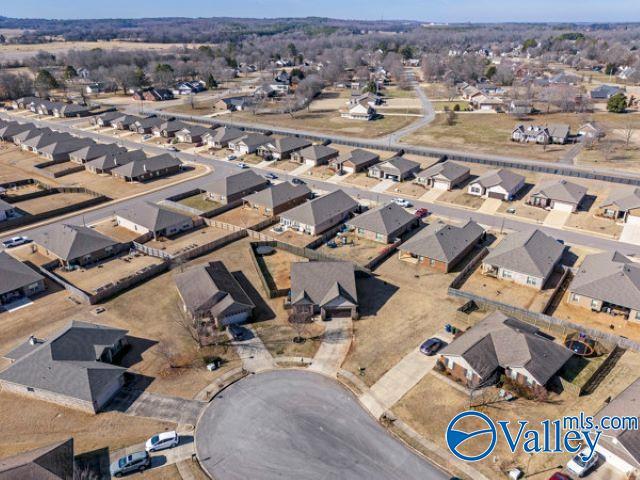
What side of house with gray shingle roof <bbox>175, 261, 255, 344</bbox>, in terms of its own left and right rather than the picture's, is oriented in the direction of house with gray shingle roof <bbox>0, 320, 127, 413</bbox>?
right

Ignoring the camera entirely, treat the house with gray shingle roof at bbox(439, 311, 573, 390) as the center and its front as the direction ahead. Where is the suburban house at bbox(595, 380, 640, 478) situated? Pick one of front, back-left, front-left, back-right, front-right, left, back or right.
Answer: left

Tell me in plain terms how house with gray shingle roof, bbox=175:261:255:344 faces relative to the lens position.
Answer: facing the viewer and to the right of the viewer

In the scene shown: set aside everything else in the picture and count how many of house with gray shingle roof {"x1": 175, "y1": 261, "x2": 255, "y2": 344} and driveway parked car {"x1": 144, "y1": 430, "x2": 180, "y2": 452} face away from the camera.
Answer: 0

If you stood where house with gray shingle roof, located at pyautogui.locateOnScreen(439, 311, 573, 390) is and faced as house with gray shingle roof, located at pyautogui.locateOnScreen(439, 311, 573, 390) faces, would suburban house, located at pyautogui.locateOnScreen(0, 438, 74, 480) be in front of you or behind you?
in front

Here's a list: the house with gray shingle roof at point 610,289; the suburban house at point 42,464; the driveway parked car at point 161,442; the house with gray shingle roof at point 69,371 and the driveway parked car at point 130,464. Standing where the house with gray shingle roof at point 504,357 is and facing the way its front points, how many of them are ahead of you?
4

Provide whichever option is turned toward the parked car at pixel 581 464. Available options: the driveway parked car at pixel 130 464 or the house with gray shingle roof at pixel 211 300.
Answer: the house with gray shingle roof

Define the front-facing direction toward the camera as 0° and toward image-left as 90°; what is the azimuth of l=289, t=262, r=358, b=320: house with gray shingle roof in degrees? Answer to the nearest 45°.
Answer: approximately 0°

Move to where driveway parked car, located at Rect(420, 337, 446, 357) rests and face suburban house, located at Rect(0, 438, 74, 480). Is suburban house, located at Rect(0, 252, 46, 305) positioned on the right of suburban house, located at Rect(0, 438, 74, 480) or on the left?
right

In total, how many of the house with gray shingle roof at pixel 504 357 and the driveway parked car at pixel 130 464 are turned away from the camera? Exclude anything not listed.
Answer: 0
